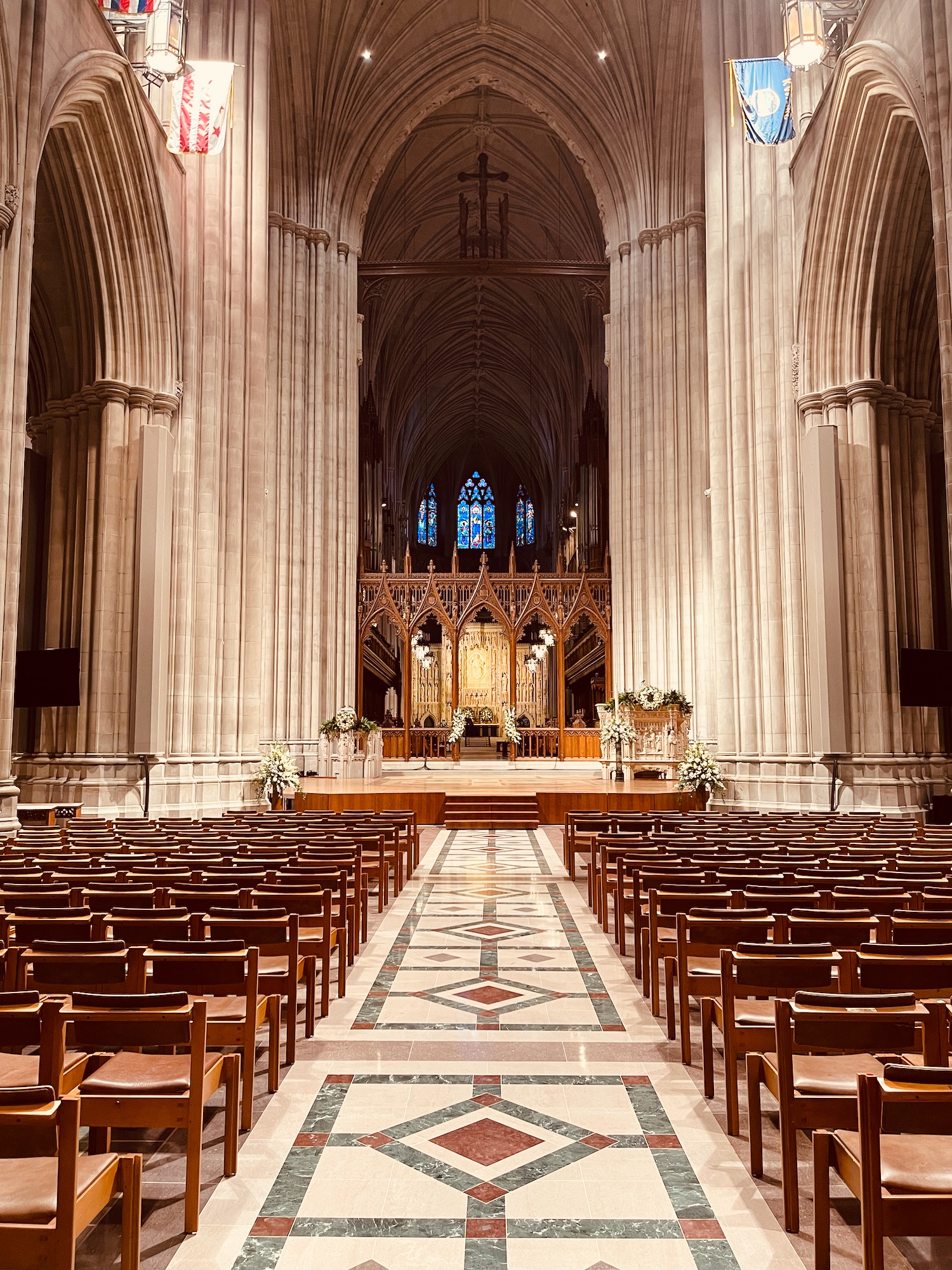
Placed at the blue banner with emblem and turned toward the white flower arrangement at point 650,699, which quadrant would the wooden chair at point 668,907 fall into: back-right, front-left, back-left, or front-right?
back-left

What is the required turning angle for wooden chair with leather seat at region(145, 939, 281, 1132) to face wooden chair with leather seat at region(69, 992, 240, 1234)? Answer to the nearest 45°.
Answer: approximately 180°

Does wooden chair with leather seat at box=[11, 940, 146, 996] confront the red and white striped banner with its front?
yes

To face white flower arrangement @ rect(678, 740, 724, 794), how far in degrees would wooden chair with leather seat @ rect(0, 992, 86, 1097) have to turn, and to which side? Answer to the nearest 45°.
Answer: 0° — it already faces it

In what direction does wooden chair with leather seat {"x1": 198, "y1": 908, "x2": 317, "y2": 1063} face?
away from the camera

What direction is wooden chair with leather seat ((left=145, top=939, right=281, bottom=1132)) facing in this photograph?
away from the camera

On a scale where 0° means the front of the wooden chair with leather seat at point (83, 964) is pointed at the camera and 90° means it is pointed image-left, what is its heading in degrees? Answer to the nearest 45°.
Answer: approximately 180°

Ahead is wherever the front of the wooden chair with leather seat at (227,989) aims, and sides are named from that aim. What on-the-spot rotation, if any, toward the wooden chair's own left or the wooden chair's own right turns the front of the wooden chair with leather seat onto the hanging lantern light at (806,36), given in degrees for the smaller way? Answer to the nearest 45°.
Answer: approximately 45° to the wooden chair's own right

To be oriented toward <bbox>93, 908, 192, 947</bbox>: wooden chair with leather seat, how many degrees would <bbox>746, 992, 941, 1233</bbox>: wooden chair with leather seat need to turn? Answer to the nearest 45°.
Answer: approximately 90° to its left

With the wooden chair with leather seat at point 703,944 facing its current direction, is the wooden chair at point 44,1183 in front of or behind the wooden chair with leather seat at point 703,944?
behind

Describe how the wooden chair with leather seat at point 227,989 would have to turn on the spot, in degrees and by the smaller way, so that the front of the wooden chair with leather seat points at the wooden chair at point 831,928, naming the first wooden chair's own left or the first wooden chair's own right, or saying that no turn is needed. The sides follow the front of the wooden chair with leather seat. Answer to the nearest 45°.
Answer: approximately 90° to the first wooden chair's own right
